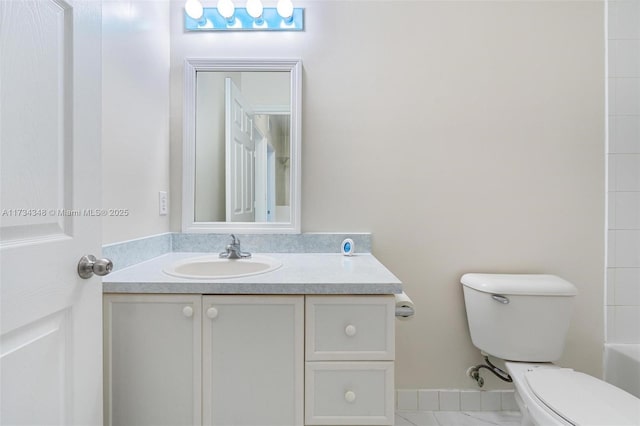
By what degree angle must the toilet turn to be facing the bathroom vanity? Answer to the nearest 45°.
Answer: approximately 90° to its right

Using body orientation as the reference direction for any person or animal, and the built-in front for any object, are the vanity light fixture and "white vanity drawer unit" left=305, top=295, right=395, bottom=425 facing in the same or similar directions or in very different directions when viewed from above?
same or similar directions

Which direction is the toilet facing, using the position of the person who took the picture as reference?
facing the viewer and to the right of the viewer

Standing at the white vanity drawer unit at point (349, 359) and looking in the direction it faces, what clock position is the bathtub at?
The bathtub is roughly at 8 o'clock from the white vanity drawer unit.

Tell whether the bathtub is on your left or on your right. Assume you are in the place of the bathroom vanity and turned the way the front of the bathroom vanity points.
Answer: on your left

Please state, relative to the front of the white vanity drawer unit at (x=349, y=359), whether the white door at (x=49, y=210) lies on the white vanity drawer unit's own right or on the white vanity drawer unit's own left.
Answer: on the white vanity drawer unit's own right

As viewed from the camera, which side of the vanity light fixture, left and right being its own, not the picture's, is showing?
front

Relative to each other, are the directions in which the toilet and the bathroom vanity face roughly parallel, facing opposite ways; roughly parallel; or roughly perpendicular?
roughly parallel

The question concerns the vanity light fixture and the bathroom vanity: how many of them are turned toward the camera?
2

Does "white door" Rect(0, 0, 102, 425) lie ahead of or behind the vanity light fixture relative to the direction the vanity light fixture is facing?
ahead
